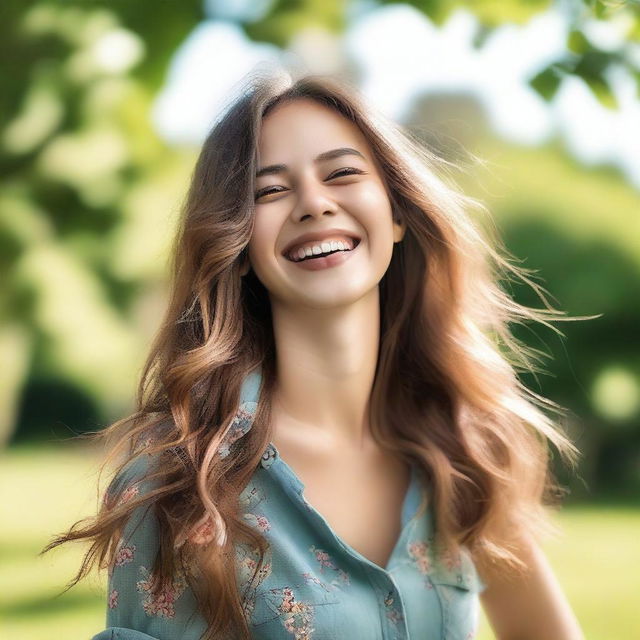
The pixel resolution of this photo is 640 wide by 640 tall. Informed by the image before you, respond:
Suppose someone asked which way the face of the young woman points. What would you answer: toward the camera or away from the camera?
toward the camera

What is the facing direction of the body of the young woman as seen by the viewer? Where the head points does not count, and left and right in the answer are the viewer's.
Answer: facing the viewer
